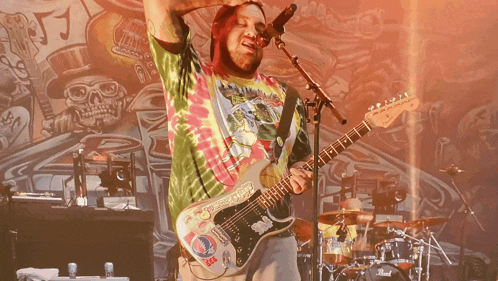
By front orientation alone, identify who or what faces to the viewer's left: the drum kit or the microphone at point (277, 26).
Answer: the microphone

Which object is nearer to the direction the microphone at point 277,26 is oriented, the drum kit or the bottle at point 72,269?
the bottle

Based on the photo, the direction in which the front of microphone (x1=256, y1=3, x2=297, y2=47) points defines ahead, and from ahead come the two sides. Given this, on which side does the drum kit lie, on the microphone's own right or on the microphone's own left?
on the microphone's own right

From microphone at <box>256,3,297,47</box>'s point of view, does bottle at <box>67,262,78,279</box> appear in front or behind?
in front

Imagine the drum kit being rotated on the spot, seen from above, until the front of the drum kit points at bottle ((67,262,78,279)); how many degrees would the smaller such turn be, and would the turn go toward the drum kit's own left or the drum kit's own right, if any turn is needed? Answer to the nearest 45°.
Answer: approximately 45° to the drum kit's own right

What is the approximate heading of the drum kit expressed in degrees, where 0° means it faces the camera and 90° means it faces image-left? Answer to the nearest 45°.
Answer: approximately 0°

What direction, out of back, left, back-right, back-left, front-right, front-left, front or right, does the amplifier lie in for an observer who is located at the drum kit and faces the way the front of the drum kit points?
front-right

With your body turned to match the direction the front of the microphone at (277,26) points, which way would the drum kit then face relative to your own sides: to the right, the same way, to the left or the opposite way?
to the left

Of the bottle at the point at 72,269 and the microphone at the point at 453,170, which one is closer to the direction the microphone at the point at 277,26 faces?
the bottle

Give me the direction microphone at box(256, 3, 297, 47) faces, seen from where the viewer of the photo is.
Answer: facing to the left of the viewer

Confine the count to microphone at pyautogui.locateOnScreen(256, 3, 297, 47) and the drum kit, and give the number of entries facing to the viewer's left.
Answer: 1
